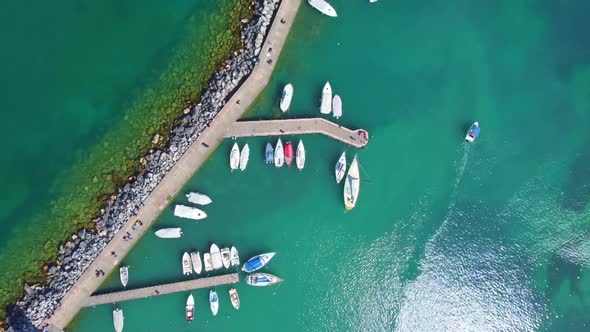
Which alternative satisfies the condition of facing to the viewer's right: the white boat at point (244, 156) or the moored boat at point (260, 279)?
the moored boat

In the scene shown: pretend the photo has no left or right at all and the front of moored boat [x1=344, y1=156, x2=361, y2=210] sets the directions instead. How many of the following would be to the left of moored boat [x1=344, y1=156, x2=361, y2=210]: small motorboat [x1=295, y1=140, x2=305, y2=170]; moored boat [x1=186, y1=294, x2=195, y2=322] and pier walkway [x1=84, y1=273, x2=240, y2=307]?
3

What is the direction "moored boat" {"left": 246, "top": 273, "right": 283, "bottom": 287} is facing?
to the viewer's right

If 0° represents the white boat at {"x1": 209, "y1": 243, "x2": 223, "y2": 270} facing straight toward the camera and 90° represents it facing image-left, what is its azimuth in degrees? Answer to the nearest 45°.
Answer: approximately 180°

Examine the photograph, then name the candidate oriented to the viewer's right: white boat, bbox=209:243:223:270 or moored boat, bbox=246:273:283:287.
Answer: the moored boat

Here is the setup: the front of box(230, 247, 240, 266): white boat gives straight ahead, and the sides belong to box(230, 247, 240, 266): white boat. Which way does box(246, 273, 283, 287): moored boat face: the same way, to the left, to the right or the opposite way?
to the right

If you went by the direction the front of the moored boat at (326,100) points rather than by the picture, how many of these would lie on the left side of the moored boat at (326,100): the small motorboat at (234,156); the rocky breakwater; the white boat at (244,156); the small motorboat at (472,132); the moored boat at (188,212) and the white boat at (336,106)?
4

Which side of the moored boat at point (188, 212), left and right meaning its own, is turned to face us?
right
